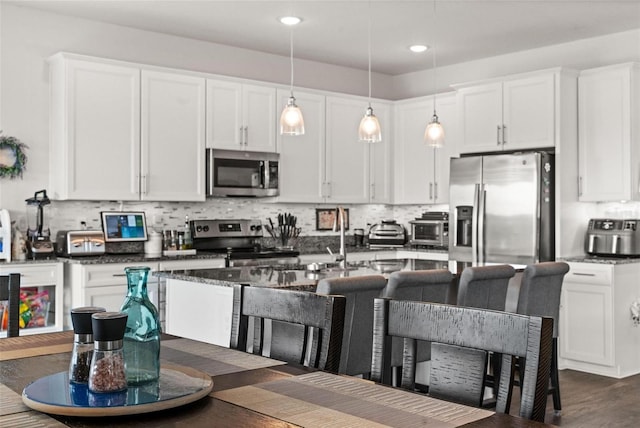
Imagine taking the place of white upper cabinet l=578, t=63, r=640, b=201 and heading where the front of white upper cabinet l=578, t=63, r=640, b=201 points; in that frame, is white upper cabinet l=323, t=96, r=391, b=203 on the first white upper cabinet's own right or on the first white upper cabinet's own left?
on the first white upper cabinet's own right

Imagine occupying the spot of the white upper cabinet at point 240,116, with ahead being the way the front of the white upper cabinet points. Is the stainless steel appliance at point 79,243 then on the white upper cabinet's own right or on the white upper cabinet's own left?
on the white upper cabinet's own right

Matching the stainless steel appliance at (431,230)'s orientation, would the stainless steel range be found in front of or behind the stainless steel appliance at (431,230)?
in front

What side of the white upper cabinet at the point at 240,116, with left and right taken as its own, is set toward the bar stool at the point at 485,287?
front

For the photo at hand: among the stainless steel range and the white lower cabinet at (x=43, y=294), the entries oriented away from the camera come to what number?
0

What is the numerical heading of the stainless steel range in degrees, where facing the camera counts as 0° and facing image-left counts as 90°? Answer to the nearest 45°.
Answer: approximately 315°

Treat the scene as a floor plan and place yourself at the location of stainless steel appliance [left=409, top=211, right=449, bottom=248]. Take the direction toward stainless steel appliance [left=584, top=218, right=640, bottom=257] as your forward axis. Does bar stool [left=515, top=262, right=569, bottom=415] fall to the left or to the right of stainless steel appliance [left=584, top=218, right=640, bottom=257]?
right

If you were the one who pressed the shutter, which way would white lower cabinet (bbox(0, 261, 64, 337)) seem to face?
facing the viewer and to the right of the viewer

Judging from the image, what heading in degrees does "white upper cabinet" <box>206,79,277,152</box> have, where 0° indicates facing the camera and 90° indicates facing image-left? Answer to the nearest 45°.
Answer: approximately 315°

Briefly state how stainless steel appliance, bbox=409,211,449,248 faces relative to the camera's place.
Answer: facing the viewer and to the left of the viewer
